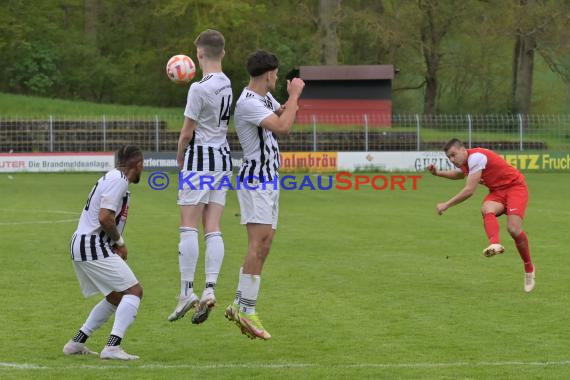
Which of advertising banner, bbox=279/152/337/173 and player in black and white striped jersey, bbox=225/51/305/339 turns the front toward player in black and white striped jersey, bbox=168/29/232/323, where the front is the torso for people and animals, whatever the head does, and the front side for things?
the advertising banner

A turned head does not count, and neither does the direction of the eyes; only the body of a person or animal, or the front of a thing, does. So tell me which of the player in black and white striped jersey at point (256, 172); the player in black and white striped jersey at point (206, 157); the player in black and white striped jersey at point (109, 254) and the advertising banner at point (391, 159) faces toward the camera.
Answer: the advertising banner

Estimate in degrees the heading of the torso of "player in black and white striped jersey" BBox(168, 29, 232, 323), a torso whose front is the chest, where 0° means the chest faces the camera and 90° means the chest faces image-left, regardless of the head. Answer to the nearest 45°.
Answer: approximately 135°

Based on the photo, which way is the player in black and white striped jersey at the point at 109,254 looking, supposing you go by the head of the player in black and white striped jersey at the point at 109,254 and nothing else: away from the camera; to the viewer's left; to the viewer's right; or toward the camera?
to the viewer's right

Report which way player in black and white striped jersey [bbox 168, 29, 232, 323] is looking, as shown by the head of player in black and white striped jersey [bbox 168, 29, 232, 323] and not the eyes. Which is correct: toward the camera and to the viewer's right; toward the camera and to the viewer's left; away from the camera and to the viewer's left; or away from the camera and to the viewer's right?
away from the camera and to the viewer's left

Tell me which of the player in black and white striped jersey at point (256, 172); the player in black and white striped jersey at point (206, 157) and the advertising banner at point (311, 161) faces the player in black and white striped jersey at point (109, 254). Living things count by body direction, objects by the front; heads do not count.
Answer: the advertising banner

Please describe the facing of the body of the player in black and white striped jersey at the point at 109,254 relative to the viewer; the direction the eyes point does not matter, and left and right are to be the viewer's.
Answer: facing to the right of the viewer

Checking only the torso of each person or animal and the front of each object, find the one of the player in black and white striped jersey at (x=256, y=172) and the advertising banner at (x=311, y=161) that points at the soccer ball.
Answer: the advertising banner

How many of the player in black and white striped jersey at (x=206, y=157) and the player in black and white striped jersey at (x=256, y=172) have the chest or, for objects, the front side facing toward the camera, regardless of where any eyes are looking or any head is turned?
0

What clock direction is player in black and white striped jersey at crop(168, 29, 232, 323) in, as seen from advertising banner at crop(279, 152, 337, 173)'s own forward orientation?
The player in black and white striped jersey is roughly at 12 o'clock from the advertising banner.

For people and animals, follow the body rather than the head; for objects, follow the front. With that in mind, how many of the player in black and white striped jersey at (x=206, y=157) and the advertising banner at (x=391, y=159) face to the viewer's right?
0

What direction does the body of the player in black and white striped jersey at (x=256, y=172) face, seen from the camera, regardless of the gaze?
to the viewer's right

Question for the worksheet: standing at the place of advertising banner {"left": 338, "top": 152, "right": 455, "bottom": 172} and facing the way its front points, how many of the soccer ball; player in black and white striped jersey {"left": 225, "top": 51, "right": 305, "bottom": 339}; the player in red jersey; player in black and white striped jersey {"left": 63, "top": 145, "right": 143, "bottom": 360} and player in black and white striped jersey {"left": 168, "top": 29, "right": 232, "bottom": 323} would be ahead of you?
5

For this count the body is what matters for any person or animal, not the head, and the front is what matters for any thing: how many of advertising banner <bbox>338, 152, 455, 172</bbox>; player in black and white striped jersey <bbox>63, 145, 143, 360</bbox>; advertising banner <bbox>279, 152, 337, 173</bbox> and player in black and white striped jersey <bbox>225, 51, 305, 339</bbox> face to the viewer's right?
2
